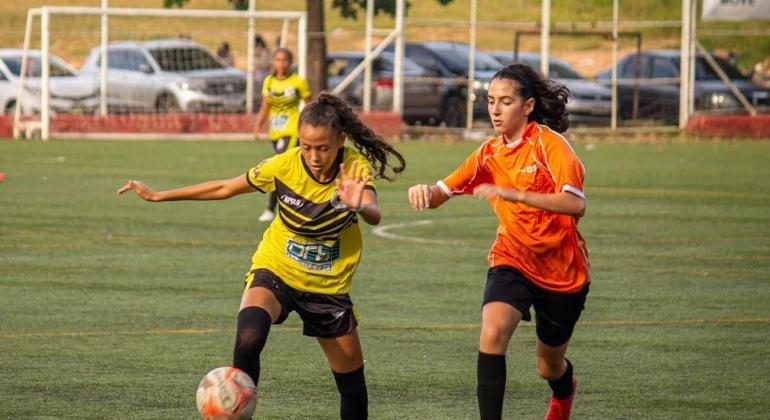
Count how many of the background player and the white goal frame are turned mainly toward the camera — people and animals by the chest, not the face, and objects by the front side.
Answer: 2

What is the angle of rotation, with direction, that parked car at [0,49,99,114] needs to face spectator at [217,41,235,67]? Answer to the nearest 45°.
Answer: approximately 90° to its left

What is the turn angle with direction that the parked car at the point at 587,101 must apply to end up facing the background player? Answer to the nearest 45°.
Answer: approximately 45° to its right

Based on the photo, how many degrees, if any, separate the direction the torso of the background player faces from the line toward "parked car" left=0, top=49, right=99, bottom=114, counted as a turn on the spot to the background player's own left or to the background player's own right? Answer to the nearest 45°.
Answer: approximately 180°
